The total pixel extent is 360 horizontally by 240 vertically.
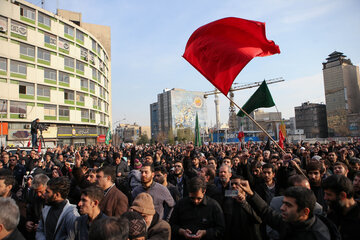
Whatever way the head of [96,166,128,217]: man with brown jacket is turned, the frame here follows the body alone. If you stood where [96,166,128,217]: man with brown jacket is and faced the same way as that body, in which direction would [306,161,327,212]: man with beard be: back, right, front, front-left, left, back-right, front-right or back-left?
back

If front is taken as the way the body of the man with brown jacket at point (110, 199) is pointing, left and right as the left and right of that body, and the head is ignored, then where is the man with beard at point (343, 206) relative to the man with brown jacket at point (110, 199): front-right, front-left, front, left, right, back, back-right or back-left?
back-left

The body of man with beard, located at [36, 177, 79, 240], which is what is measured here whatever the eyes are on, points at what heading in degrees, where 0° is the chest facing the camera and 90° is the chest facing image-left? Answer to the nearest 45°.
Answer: approximately 45°

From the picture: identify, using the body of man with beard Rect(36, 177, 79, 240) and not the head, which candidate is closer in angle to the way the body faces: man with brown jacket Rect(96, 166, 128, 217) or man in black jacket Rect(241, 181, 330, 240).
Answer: the man in black jacket

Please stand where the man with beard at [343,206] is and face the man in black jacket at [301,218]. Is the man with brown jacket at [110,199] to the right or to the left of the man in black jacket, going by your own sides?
right

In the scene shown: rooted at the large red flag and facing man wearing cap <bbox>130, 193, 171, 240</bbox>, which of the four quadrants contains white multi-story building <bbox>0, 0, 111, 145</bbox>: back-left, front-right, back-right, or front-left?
back-right

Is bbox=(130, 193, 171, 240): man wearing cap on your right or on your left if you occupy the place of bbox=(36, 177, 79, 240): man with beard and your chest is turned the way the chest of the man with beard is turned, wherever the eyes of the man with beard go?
on your left

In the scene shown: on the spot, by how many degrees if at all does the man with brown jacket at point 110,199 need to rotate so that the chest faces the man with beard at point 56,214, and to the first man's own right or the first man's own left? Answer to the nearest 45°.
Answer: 0° — they already face them

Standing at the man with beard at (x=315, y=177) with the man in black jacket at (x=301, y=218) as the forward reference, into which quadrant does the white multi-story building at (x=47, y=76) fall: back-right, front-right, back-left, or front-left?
back-right

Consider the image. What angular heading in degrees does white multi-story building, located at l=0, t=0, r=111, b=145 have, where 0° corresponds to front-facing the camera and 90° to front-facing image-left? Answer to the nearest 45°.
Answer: approximately 315°
